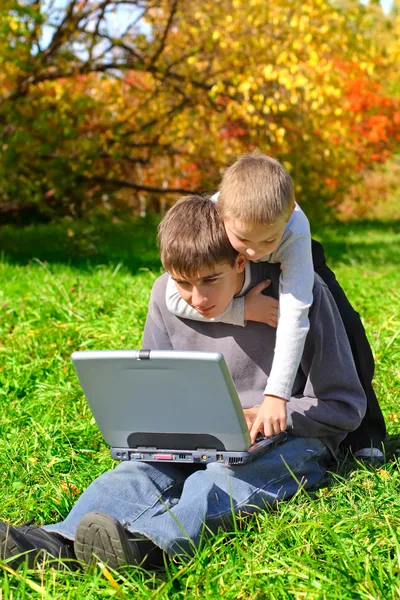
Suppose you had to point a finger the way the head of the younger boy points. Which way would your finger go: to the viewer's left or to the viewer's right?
to the viewer's left

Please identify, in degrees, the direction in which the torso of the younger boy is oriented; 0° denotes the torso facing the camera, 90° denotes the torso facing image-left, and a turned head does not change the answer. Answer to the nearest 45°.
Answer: approximately 45°

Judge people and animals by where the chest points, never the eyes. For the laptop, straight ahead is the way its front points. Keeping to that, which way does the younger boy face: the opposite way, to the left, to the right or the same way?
the opposite way

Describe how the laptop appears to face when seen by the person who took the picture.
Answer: facing away from the viewer and to the right of the viewer
